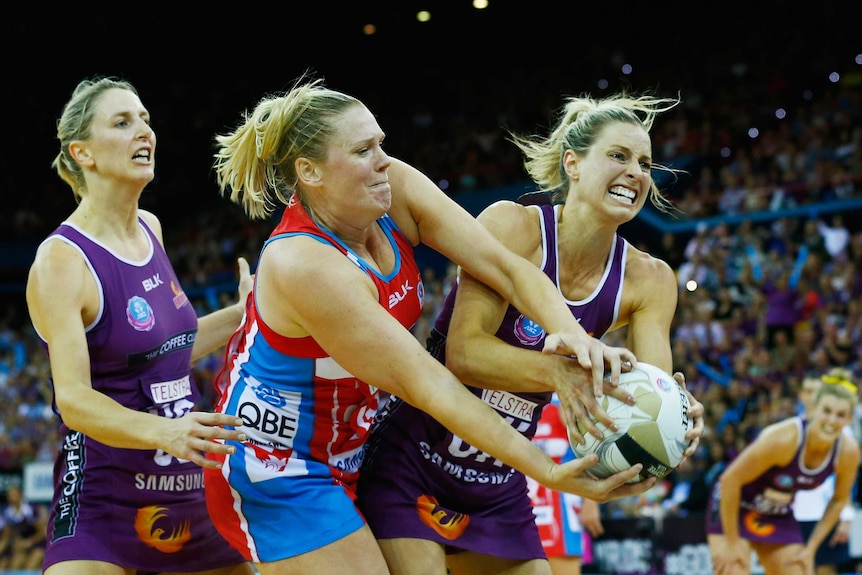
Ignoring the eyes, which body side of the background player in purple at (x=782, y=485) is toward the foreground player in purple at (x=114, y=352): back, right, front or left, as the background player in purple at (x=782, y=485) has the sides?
right

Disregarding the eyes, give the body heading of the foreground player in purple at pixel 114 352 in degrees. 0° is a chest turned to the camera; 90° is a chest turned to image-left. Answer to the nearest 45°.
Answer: approximately 315°

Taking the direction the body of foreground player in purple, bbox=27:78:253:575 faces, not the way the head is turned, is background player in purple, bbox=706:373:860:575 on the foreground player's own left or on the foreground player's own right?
on the foreground player's own left

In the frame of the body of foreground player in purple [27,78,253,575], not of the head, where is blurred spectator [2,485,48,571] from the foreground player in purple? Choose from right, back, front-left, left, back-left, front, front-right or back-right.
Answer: back-left

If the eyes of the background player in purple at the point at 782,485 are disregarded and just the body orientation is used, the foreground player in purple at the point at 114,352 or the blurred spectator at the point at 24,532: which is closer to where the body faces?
the foreground player in purple
